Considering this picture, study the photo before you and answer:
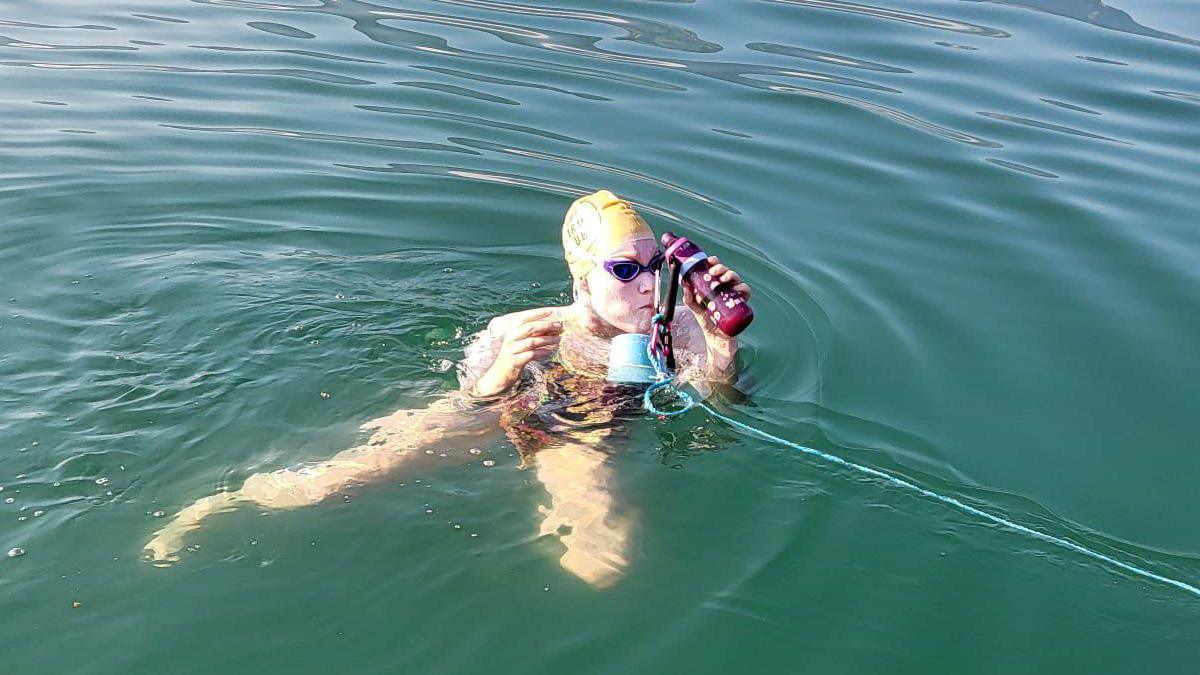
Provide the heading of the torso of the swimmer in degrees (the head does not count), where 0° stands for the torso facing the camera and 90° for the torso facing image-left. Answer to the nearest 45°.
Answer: approximately 315°
